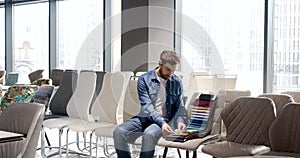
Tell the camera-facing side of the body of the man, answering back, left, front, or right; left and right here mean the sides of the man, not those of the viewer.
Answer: front

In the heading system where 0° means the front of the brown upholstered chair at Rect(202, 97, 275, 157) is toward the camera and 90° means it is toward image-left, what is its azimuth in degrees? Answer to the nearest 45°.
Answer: approximately 45°

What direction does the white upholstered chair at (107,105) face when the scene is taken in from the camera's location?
facing the viewer and to the left of the viewer

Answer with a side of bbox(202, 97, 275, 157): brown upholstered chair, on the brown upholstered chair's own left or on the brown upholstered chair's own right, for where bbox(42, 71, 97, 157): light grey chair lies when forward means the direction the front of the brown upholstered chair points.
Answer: on the brown upholstered chair's own right

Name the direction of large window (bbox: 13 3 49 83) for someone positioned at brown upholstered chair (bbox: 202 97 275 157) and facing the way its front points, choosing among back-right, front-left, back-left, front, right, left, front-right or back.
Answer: right

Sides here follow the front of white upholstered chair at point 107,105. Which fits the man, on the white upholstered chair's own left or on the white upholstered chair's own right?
on the white upholstered chair's own left
